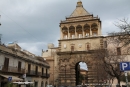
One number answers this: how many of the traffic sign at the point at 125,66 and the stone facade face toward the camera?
2

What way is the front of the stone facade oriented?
toward the camera

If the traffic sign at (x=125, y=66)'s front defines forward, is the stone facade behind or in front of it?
behind

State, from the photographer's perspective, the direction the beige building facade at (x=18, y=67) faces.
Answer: facing the viewer and to the right of the viewer

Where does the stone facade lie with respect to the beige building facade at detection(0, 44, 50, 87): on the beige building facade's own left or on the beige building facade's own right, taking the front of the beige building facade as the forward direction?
on the beige building facade's own left

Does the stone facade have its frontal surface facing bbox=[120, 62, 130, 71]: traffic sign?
yes

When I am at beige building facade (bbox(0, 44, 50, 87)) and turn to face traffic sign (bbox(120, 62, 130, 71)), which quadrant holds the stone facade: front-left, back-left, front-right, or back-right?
back-left

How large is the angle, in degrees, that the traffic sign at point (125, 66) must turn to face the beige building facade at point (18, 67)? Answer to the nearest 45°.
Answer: approximately 135° to its right
